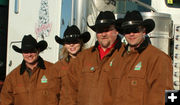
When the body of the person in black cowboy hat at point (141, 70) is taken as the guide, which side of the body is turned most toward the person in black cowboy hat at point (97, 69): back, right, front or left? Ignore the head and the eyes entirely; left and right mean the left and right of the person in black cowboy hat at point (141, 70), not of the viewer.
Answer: right

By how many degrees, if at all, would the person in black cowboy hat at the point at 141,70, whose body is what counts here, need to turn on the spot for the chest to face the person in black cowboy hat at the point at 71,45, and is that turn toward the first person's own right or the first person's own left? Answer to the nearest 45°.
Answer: approximately 90° to the first person's own right

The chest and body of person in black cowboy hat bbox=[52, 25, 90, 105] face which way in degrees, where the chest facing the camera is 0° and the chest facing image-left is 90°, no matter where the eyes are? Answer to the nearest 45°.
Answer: approximately 0°

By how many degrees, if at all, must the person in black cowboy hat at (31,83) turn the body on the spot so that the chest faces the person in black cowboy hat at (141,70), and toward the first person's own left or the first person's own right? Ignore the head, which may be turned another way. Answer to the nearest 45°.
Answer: approximately 45° to the first person's own left

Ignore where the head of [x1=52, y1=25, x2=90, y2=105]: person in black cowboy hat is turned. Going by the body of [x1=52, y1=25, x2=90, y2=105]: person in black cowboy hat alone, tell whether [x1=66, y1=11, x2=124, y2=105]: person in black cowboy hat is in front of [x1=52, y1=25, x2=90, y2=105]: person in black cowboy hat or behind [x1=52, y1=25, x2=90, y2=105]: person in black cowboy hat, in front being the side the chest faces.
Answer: in front

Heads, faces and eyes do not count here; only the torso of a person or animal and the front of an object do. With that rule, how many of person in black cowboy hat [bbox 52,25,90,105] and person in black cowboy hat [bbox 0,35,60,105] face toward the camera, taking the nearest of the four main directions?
2

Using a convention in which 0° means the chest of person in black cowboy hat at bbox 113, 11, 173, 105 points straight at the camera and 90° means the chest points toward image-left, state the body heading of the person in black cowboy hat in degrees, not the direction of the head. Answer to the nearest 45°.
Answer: approximately 45°
